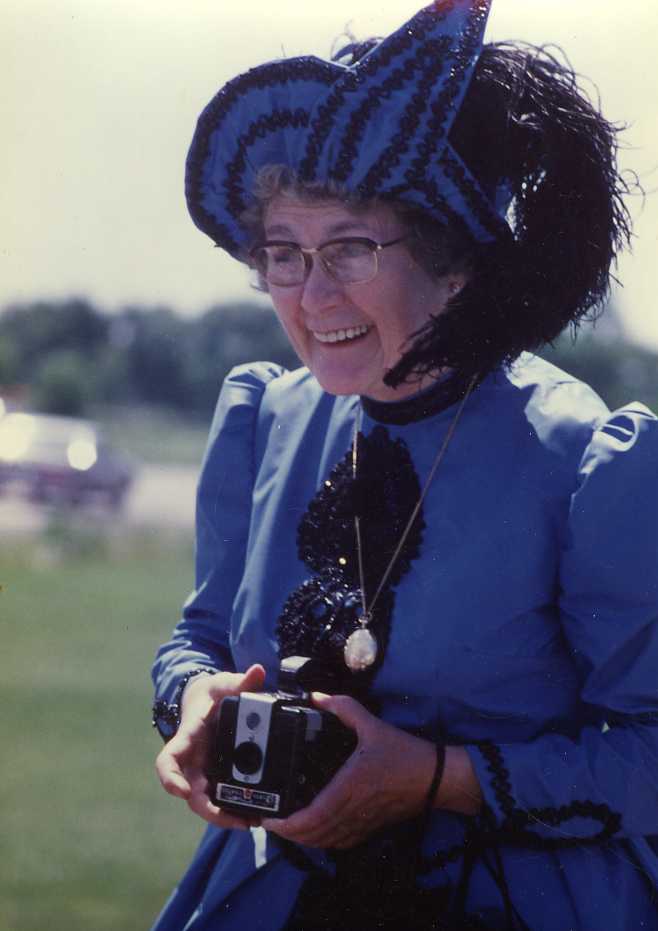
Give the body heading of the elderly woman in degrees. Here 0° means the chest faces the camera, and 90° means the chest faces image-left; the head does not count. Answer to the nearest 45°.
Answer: approximately 45°

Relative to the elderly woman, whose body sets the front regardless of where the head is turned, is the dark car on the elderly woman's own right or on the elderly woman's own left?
on the elderly woman's own right
